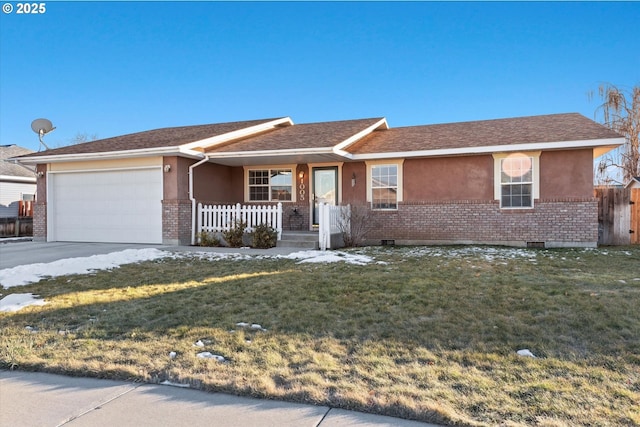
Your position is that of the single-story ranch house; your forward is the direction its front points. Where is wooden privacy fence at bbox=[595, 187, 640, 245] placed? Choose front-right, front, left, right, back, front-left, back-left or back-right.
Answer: left

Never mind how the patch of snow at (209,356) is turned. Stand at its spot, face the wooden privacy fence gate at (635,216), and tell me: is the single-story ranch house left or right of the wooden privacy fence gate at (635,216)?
left

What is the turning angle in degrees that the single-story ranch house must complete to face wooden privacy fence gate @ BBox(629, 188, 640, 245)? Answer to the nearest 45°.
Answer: approximately 90° to its left

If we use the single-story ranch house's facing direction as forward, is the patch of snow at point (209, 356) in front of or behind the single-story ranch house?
in front

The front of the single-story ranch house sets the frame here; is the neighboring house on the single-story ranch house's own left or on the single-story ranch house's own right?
on the single-story ranch house's own right

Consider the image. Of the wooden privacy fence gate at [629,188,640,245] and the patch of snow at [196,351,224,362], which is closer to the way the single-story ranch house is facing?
the patch of snow

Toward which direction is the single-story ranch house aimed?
toward the camera

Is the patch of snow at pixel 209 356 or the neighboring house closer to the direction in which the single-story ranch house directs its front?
the patch of snow
